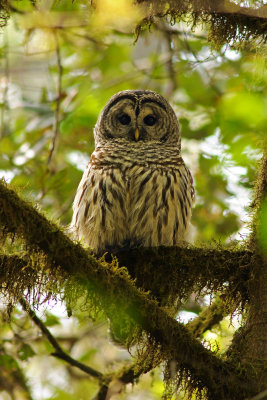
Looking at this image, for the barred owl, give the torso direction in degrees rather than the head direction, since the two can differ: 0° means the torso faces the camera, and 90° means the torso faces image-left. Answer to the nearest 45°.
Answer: approximately 0°
